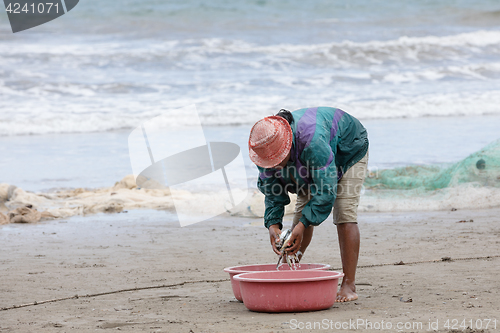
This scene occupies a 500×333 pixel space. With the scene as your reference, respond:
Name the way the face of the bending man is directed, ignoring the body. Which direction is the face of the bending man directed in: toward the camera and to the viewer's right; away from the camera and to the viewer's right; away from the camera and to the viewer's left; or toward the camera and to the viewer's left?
toward the camera and to the viewer's left

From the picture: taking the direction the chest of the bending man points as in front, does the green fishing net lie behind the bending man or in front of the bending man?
behind

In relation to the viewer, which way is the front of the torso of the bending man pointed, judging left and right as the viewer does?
facing the viewer and to the left of the viewer

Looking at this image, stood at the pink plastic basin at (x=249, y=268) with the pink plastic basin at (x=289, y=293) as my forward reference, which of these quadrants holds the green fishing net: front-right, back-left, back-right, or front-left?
back-left
